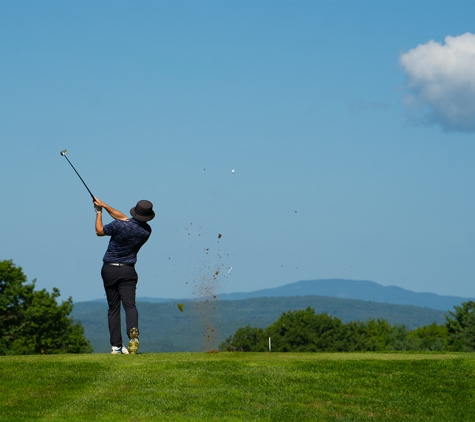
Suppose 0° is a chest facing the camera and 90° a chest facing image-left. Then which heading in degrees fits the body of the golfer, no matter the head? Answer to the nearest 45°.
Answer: approximately 180°
